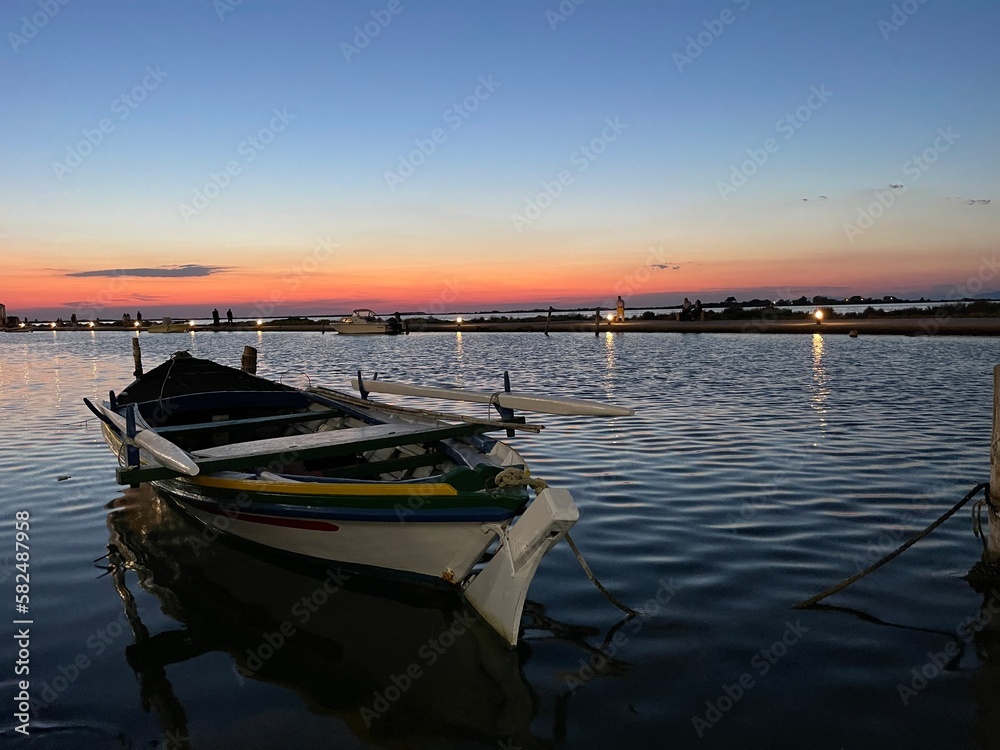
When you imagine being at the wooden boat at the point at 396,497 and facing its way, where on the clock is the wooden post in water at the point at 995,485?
The wooden post in water is roughly at 5 o'clock from the wooden boat.

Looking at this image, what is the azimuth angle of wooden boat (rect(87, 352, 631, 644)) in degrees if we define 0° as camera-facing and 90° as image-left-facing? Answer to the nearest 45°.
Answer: approximately 135°
